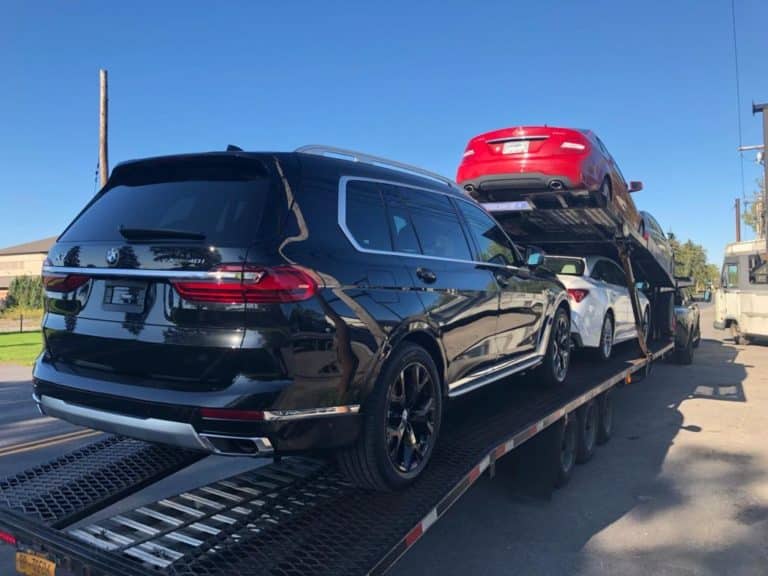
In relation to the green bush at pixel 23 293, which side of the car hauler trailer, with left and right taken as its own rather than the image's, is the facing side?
left

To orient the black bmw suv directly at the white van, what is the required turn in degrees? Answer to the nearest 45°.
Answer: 0° — it already faces it

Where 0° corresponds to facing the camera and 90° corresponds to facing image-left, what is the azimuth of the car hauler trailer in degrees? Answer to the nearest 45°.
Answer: approximately 225°

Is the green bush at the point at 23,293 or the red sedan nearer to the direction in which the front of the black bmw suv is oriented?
the red sedan

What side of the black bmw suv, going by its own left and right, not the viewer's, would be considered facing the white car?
front

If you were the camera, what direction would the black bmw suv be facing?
facing away from the viewer and to the right of the viewer

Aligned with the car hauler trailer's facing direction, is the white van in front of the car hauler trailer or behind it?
in front

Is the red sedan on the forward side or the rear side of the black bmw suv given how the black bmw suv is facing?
on the forward side
